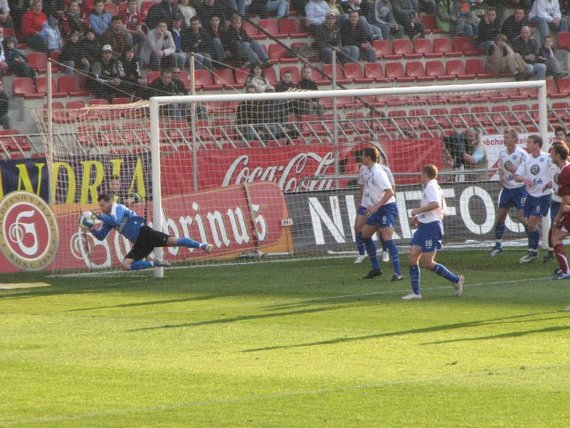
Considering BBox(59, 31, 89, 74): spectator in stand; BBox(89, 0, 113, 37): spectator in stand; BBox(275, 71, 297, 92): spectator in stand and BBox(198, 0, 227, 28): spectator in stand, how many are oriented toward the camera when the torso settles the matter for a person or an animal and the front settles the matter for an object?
4

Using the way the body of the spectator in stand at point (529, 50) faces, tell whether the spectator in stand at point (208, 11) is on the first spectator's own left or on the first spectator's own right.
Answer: on the first spectator's own right

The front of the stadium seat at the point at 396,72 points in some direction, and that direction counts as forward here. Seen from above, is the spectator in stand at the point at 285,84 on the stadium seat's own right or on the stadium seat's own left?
on the stadium seat's own right

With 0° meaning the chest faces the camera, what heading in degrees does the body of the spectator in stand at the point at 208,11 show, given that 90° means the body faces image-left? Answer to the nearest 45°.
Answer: approximately 0°

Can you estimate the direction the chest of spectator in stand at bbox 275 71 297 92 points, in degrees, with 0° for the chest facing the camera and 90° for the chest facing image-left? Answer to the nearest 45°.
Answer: approximately 0°

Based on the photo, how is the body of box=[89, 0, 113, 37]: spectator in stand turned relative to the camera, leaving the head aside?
toward the camera

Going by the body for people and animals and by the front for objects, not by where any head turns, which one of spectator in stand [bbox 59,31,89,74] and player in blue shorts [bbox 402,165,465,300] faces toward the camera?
the spectator in stand

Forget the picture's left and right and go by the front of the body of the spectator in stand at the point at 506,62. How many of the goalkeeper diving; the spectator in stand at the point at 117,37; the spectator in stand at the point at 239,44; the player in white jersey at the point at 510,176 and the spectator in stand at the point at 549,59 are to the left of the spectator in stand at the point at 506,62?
1

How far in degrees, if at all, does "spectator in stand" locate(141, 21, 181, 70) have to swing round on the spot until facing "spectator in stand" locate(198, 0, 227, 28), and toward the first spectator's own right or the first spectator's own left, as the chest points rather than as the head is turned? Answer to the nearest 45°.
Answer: approximately 90° to the first spectator's own left

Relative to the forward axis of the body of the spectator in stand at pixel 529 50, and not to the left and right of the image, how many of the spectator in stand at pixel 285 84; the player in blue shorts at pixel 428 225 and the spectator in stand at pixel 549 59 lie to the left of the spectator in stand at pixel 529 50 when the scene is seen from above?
1
